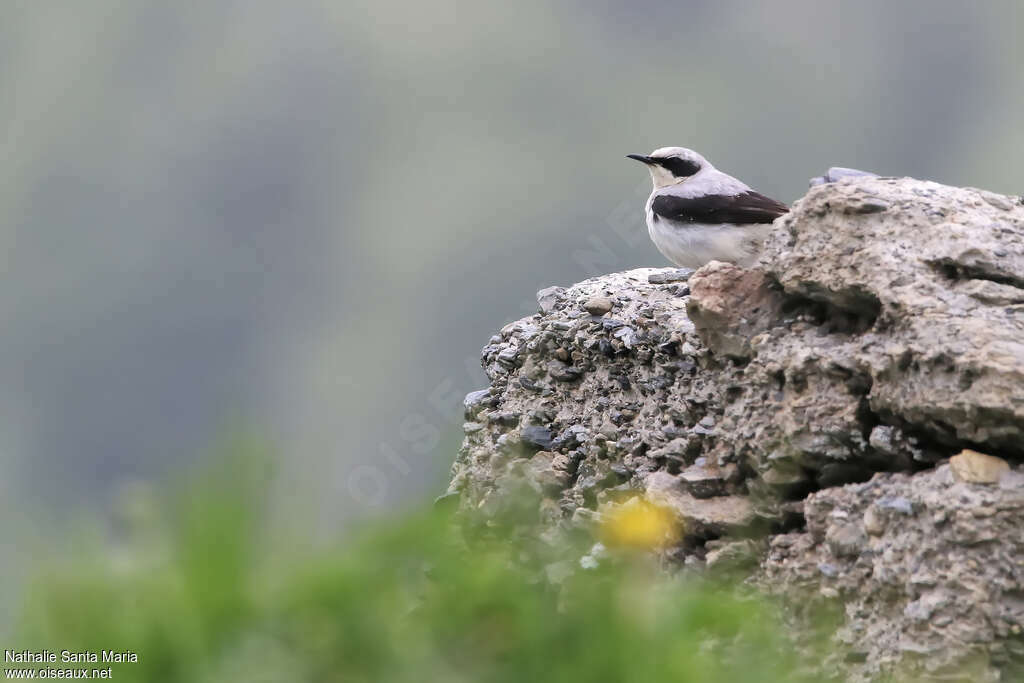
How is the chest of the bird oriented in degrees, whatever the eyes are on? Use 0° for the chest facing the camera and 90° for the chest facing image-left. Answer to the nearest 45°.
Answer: approximately 90°

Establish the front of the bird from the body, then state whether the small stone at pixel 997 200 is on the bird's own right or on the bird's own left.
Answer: on the bird's own left
